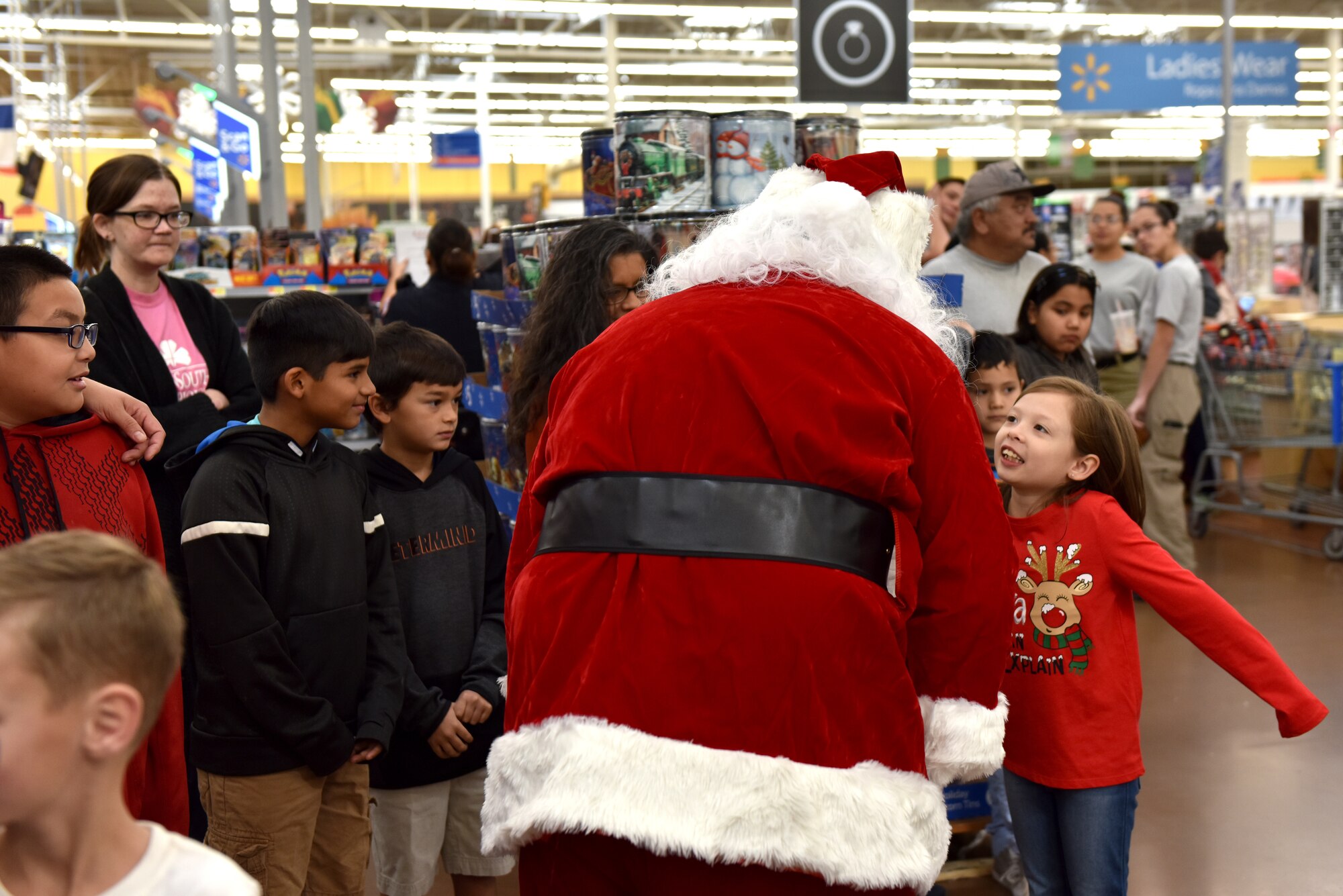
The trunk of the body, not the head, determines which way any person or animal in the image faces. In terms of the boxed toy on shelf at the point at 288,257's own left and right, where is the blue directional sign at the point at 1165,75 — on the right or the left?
on its left

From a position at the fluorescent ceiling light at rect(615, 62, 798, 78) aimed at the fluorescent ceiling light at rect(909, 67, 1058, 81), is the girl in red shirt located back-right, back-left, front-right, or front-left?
back-right

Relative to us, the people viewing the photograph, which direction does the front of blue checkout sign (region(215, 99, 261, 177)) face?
facing the viewer and to the right of the viewer

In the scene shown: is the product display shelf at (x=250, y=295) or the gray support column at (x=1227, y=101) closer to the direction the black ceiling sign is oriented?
the product display shelf

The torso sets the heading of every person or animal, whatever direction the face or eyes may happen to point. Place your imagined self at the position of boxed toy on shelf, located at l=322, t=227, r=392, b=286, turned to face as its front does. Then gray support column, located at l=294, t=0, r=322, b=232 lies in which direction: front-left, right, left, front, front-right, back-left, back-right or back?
back

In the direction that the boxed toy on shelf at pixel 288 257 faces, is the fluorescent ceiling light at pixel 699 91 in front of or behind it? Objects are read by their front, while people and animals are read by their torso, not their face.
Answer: behind

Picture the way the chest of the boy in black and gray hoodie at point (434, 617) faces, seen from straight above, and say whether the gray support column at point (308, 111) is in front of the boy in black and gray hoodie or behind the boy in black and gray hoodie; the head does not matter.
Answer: behind

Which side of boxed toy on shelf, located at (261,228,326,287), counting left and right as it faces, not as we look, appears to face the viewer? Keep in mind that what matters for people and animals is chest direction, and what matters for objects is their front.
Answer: front

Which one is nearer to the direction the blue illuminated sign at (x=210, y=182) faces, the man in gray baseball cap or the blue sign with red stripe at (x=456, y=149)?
the man in gray baseball cap

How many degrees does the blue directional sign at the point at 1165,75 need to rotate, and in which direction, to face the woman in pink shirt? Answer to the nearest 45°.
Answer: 0° — it already faces them
